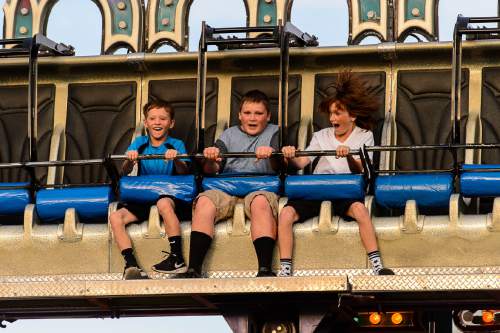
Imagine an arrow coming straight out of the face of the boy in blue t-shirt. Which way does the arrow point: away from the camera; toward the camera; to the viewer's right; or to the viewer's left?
toward the camera

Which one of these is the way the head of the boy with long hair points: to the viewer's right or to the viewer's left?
to the viewer's left

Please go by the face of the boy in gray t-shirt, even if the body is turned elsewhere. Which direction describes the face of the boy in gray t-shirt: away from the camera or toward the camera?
toward the camera

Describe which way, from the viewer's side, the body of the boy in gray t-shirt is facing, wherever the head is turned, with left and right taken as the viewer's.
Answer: facing the viewer

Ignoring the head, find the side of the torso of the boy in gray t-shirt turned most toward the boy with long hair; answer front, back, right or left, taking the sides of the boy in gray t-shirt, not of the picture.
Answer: left
